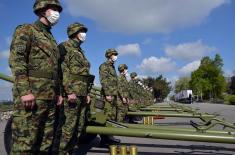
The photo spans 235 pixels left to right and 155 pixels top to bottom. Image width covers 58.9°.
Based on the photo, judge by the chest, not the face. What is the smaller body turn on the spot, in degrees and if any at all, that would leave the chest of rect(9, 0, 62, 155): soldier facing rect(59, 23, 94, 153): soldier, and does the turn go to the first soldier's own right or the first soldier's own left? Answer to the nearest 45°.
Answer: approximately 90° to the first soldier's own left

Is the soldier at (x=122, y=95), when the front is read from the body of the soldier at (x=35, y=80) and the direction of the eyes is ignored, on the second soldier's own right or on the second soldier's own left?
on the second soldier's own left

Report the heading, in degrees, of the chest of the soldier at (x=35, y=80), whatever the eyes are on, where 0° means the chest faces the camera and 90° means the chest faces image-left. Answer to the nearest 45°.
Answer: approximately 315°

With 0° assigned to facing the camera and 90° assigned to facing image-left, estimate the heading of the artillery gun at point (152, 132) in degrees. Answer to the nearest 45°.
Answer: approximately 90°

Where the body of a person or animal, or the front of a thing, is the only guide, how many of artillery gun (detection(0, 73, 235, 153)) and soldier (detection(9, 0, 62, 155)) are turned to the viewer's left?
1

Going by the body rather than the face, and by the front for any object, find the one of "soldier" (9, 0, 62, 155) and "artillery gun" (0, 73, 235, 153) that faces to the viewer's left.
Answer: the artillery gun

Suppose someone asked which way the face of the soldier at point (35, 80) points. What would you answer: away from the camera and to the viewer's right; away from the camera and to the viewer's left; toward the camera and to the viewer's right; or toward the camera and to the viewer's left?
toward the camera and to the viewer's right

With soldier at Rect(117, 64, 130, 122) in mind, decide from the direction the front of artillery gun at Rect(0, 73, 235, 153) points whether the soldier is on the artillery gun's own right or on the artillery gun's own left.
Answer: on the artillery gun's own right
